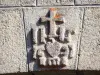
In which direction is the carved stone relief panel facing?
toward the camera
